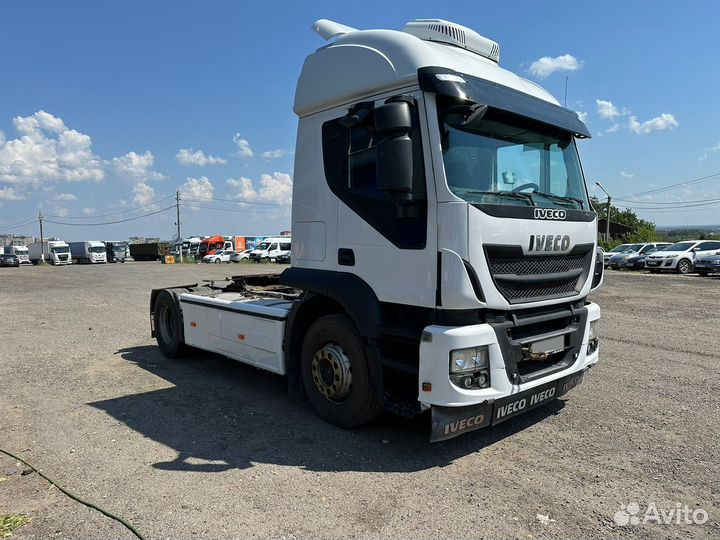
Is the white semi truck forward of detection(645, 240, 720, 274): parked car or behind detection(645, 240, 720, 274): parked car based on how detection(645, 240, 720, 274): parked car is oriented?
forward

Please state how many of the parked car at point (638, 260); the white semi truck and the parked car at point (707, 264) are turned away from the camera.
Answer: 0

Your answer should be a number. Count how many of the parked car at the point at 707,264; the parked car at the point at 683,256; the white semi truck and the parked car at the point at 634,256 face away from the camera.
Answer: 0

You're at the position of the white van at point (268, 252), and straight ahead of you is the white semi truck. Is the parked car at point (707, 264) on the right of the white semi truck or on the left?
left

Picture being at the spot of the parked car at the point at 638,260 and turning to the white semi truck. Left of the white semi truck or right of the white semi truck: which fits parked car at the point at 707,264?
left

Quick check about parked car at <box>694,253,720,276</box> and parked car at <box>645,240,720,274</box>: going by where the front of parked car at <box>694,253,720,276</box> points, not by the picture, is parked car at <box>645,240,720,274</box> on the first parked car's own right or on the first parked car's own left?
on the first parked car's own right

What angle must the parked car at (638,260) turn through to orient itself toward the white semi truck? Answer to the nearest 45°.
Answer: approximately 45° to its left

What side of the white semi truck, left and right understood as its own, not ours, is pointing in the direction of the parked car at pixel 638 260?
left

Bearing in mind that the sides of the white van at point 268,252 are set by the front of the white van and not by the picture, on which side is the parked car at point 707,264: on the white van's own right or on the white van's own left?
on the white van's own left

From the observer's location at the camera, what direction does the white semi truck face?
facing the viewer and to the right of the viewer

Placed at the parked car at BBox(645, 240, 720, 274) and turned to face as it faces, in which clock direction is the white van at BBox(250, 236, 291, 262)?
The white van is roughly at 2 o'clock from the parked car.

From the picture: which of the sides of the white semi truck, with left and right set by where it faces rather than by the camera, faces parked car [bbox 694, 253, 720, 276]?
left

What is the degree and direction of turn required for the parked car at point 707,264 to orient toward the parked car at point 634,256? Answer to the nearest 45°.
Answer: approximately 90° to its right

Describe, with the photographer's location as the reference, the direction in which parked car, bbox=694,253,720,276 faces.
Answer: facing the viewer and to the left of the viewer

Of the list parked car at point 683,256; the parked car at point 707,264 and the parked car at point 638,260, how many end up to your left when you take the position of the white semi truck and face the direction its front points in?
3

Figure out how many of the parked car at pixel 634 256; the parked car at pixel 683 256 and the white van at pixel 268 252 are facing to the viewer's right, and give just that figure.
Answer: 0
